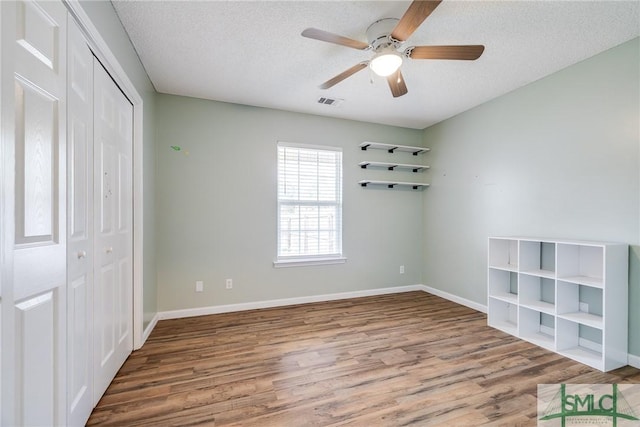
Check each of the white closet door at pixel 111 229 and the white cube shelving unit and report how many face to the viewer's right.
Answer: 1

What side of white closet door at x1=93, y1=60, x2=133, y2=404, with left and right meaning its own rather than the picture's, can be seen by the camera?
right

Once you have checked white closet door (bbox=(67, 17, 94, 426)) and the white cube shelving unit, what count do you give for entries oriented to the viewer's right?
1

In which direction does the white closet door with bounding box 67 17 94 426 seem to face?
to the viewer's right

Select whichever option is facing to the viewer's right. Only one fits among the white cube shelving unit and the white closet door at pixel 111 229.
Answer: the white closet door
